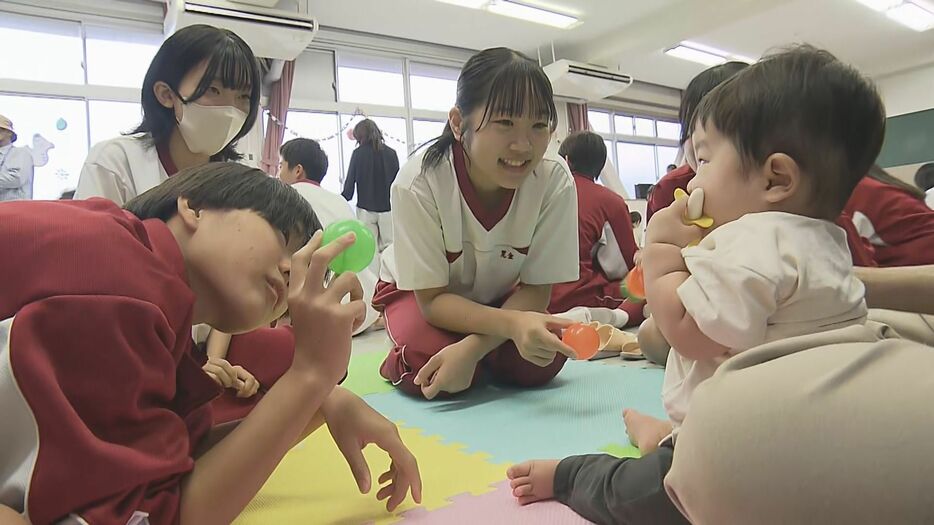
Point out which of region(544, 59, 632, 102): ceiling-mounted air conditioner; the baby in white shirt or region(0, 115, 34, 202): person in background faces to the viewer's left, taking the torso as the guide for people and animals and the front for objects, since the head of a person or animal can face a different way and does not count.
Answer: the baby in white shirt

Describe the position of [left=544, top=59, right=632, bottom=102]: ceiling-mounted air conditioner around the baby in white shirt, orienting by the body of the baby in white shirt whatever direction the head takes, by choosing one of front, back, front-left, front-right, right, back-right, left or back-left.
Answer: right

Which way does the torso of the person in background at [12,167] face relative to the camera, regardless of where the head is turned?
toward the camera

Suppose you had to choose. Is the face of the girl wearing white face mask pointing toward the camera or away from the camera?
toward the camera

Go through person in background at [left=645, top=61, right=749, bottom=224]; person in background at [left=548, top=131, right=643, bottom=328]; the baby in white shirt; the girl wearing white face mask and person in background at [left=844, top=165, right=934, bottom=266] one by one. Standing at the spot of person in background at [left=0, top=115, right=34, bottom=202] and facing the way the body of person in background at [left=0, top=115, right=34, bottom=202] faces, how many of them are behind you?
0

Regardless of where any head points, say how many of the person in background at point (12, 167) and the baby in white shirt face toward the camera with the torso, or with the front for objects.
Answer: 1

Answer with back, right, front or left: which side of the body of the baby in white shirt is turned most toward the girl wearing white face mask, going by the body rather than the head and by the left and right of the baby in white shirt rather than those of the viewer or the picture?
front

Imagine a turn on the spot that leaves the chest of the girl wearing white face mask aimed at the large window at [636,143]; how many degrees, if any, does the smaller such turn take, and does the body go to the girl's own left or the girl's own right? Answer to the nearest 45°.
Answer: approximately 90° to the girl's own left

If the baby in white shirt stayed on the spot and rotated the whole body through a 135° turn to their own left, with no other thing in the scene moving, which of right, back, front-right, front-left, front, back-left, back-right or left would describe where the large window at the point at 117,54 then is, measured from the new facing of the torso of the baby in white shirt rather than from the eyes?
back

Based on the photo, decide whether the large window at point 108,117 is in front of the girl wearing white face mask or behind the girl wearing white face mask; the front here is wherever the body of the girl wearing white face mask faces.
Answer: behind

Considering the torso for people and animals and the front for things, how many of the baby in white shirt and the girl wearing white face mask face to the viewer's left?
1

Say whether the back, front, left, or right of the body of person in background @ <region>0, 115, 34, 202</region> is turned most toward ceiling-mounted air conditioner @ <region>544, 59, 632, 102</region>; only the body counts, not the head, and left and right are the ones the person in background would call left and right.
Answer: left

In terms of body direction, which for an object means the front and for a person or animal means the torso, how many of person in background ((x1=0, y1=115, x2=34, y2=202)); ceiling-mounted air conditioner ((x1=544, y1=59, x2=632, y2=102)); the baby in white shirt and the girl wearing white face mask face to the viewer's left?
1

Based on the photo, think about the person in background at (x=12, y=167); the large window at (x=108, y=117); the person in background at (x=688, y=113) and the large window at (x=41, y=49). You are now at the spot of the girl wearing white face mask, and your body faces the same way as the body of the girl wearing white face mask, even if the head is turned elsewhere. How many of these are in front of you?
1

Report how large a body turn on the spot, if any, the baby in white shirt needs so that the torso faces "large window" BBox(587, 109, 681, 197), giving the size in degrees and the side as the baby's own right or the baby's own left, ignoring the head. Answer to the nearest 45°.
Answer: approximately 90° to the baby's own right

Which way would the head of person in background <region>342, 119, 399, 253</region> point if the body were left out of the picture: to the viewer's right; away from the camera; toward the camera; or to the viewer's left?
away from the camera

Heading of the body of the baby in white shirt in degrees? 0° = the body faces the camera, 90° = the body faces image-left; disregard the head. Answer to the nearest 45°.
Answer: approximately 90°

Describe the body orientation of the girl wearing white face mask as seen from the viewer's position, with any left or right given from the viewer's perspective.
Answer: facing the viewer and to the right of the viewer

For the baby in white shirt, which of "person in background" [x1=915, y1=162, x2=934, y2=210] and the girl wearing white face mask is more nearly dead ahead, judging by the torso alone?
the girl wearing white face mask
